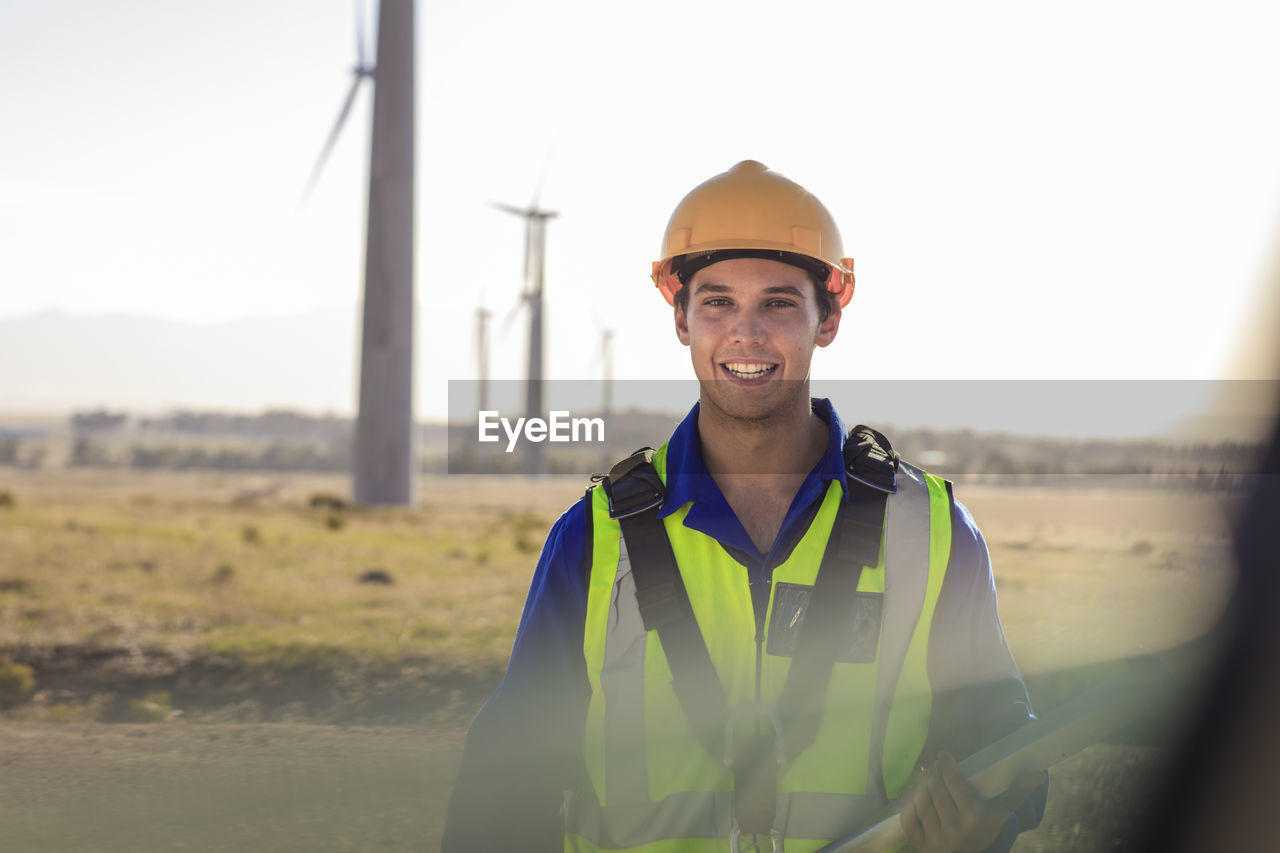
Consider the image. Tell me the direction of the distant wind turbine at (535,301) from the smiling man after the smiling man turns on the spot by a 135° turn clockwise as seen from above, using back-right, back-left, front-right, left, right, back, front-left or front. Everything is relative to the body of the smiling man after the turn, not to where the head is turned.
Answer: front-right

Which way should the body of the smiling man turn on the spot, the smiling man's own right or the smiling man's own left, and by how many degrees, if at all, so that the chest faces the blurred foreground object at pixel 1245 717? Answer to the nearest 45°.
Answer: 0° — they already face it

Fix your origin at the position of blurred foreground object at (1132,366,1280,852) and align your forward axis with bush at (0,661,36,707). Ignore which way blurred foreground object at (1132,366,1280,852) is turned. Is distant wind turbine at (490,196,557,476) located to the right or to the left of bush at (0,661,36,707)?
right

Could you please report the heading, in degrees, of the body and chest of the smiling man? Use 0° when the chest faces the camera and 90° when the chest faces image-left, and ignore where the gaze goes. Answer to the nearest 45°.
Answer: approximately 0°
